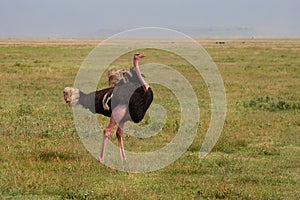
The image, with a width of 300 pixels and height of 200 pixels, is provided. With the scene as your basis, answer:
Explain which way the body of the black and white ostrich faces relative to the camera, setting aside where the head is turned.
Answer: to the viewer's right
